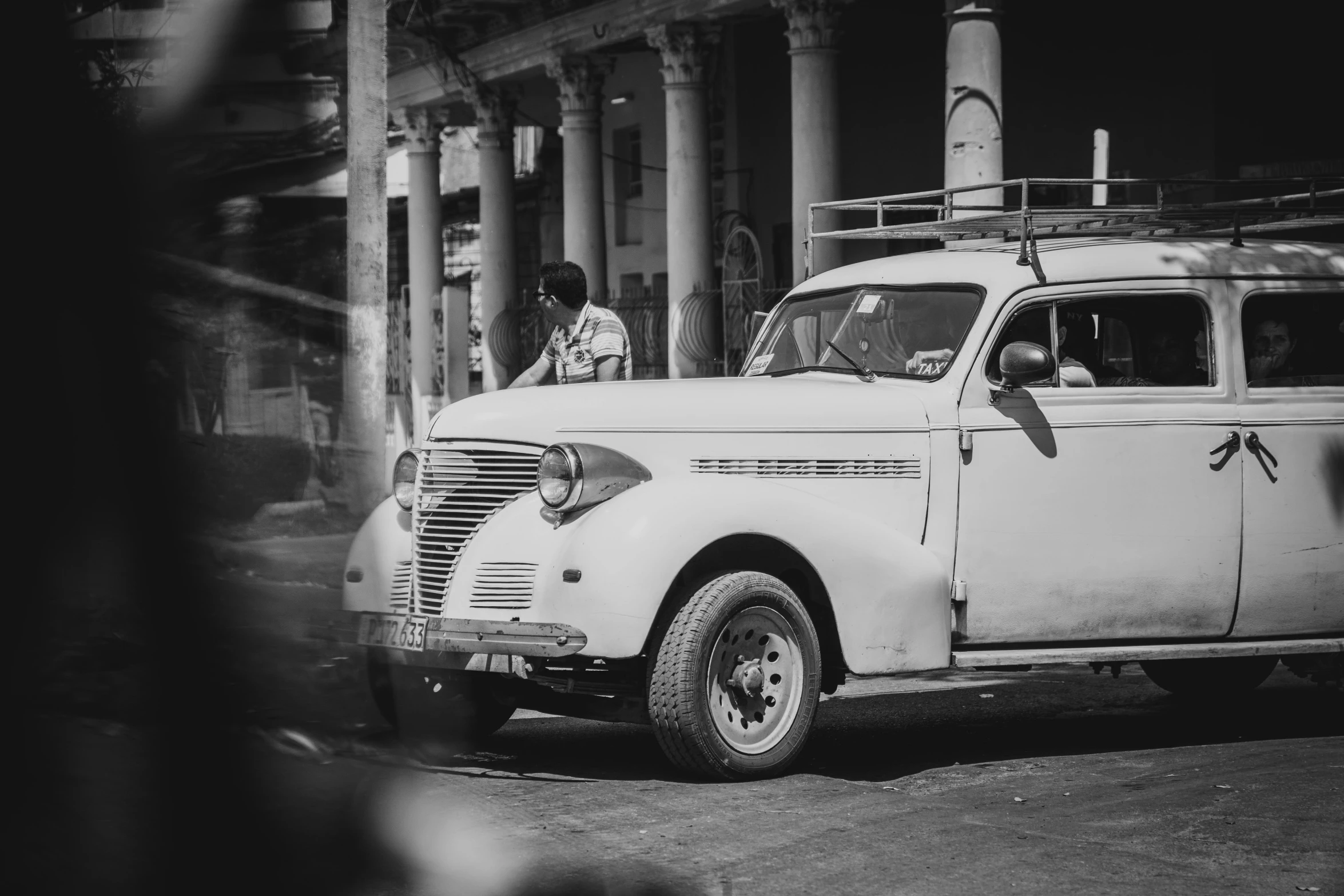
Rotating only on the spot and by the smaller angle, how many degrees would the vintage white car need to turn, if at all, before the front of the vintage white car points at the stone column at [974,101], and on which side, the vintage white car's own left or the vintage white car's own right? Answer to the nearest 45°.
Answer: approximately 135° to the vintage white car's own right

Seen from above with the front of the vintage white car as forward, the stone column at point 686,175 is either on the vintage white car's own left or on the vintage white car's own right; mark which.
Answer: on the vintage white car's own right

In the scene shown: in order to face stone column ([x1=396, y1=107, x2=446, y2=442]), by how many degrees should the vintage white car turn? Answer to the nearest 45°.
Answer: approximately 135° to its right

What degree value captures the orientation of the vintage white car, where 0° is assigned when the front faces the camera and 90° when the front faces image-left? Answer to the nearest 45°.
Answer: approximately 45°

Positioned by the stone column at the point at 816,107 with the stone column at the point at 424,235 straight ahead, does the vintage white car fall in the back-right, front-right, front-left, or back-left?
back-left

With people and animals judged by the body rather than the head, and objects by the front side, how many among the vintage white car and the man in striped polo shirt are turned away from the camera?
0

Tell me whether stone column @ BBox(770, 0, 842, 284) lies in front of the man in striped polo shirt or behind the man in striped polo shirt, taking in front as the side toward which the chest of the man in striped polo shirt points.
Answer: behind

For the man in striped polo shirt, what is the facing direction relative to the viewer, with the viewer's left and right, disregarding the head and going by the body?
facing the viewer and to the left of the viewer

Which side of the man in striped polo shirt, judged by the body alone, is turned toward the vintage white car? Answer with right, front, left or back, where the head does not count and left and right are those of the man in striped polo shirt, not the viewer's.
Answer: left

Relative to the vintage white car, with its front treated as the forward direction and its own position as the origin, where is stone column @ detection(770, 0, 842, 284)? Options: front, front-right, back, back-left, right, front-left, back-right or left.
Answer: back-right

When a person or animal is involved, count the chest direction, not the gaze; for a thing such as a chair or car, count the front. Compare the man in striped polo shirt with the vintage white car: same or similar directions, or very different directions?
same or similar directions
